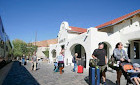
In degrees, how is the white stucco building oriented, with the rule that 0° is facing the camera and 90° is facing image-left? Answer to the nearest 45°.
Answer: approximately 45°
